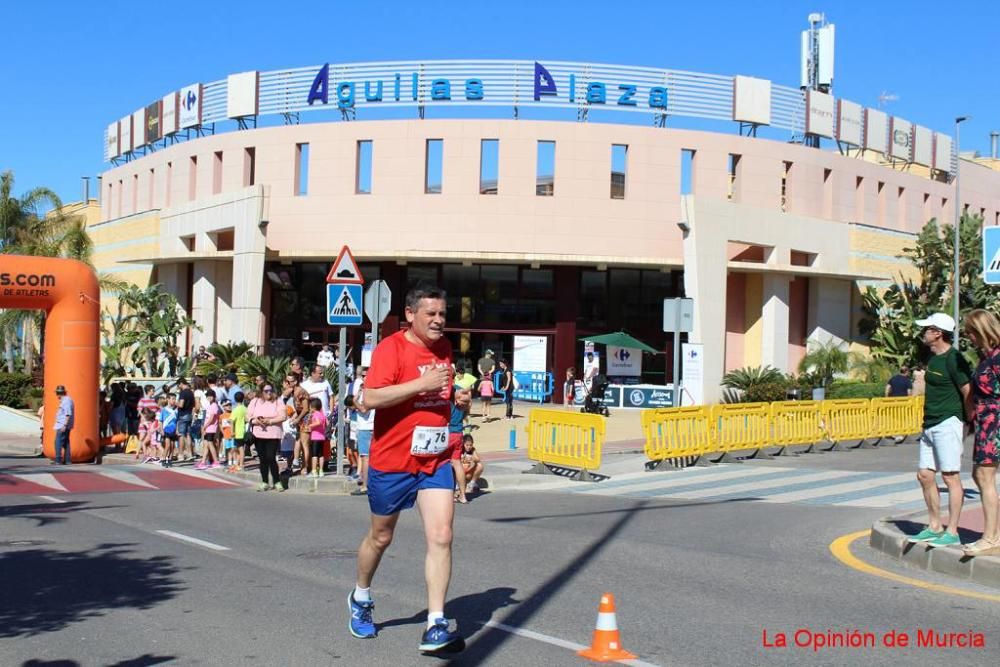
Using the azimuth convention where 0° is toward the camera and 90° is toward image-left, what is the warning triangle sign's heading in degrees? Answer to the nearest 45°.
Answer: approximately 0°

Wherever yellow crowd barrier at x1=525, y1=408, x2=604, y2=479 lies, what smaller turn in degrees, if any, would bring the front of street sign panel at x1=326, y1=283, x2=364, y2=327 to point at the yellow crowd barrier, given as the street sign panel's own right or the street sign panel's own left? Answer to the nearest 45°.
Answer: approximately 135° to the street sign panel's own left

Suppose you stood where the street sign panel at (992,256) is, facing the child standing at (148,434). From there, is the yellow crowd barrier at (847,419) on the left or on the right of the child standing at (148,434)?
right

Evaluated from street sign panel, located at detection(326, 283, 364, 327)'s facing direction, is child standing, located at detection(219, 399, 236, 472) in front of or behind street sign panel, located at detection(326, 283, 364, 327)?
behind

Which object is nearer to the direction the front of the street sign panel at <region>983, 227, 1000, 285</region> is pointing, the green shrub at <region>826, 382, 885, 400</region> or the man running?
the man running

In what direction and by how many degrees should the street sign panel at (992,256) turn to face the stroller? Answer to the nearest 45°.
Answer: approximately 135° to its right

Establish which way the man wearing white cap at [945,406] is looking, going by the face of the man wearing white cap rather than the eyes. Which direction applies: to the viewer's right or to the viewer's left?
to the viewer's left
